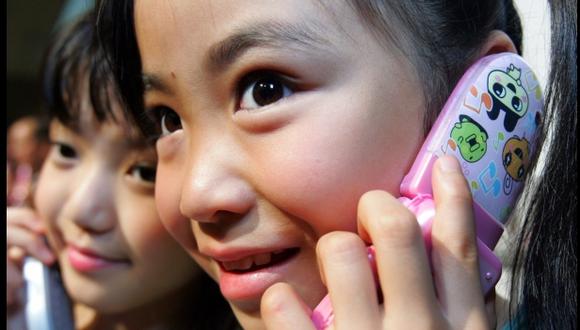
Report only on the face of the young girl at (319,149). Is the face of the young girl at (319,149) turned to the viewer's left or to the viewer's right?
to the viewer's left
